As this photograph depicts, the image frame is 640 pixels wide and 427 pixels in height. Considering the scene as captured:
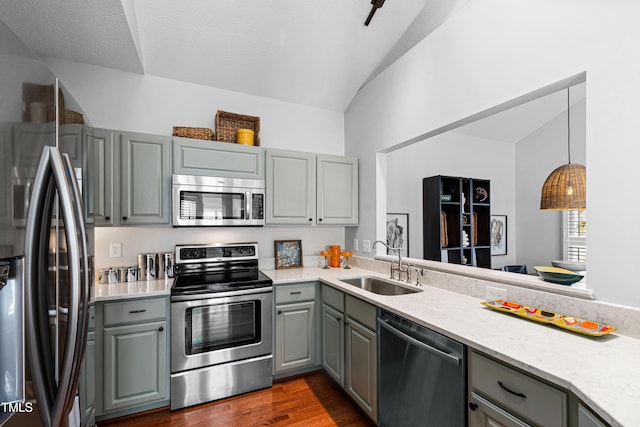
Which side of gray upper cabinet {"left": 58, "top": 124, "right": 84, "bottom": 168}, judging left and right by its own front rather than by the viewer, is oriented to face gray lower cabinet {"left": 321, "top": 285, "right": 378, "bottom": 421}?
left

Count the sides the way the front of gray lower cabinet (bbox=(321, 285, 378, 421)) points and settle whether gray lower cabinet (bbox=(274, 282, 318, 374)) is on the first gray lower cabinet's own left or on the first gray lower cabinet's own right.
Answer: on the first gray lower cabinet's own right

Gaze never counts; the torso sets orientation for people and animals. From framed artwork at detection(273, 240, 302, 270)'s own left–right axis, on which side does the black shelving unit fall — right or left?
on its left

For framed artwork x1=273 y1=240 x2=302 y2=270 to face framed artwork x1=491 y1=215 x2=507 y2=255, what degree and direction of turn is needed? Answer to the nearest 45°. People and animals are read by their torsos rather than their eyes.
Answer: approximately 90° to its left

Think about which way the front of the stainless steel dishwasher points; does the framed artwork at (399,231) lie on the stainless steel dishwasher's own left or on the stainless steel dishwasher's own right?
on the stainless steel dishwasher's own right

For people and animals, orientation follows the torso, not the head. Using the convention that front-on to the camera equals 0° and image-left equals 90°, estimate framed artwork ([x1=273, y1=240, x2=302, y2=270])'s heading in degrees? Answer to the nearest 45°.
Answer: approximately 0°
